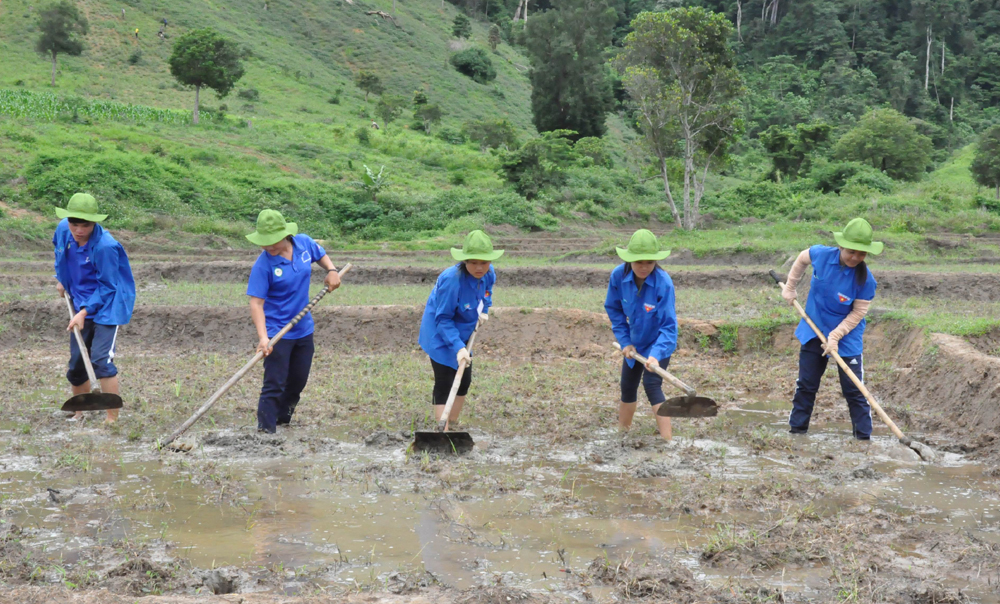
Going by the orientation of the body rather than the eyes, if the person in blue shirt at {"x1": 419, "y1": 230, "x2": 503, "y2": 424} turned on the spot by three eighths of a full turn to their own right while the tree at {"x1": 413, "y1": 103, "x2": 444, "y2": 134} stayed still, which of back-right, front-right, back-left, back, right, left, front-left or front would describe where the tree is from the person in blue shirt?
right

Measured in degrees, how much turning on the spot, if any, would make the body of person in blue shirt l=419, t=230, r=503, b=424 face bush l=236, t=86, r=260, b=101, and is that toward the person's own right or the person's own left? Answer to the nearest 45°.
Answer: approximately 135° to the person's own left

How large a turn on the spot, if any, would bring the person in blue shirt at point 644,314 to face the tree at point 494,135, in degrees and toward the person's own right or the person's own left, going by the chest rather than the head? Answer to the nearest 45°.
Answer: approximately 180°

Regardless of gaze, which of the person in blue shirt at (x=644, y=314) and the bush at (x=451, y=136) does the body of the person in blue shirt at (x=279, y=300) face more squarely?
the person in blue shirt

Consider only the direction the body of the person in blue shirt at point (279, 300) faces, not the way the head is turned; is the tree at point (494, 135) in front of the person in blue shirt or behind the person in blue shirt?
behind

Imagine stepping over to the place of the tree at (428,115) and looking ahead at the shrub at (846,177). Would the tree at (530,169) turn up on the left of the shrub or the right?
right

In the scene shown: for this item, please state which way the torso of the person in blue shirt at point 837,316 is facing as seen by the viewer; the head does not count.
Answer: toward the camera

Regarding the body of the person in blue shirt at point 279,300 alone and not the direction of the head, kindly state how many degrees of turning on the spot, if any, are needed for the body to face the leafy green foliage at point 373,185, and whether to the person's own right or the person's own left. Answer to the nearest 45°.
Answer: approximately 180°

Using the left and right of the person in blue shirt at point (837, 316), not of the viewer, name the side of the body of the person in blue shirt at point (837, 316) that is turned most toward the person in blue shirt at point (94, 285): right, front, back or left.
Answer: right

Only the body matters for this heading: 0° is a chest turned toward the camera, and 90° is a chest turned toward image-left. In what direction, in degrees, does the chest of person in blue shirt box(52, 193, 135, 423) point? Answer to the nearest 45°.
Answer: approximately 45°

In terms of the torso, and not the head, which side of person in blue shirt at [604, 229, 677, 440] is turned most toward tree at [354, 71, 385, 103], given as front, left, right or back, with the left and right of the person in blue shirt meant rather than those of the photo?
back

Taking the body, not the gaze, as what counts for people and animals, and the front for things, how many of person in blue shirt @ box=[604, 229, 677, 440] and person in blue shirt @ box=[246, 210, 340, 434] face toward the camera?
2

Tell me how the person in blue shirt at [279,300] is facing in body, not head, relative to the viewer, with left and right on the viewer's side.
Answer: facing the viewer

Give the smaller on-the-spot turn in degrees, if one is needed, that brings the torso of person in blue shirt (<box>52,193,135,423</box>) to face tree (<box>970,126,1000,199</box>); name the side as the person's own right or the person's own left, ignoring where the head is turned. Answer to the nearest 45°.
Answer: approximately 180°

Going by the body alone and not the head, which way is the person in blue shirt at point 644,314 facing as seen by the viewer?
toward the camera
